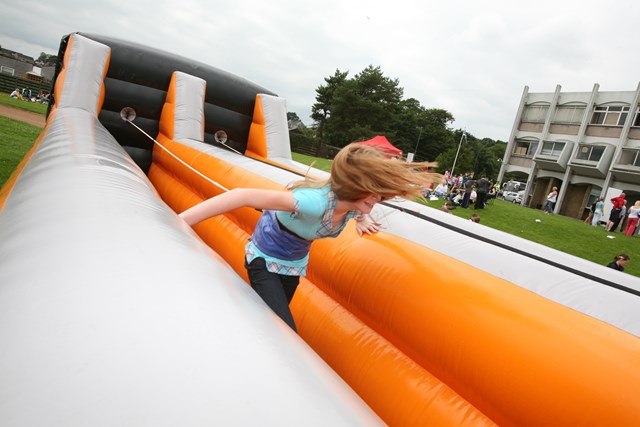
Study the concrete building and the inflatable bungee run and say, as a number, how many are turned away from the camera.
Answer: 0

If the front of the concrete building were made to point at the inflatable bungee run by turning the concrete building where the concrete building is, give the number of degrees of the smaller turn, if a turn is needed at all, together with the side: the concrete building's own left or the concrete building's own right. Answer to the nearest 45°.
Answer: approximately 45° to the concrete building's own left

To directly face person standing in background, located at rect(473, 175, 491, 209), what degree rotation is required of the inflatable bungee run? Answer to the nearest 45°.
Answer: approximately 135° to its left

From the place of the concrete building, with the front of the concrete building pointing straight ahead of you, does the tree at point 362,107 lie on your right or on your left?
on your right

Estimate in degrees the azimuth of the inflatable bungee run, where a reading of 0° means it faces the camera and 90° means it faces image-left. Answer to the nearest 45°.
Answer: approximately 315°

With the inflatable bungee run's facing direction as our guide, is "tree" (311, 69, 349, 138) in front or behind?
behind

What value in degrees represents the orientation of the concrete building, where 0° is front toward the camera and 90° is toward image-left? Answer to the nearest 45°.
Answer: approximately 45°

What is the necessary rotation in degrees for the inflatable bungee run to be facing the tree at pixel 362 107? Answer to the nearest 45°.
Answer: approximately 135° to its left

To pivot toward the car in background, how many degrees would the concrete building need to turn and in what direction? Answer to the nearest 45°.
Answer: approximately 90° to its right

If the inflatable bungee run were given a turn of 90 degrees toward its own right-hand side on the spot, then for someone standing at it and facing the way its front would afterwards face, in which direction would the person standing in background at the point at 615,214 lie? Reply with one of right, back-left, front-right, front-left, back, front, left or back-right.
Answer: back
